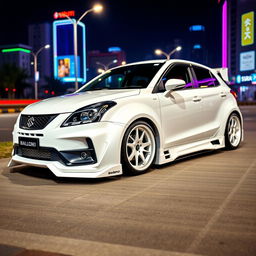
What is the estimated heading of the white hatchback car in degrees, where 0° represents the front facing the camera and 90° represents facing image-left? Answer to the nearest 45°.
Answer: approximately 45°
